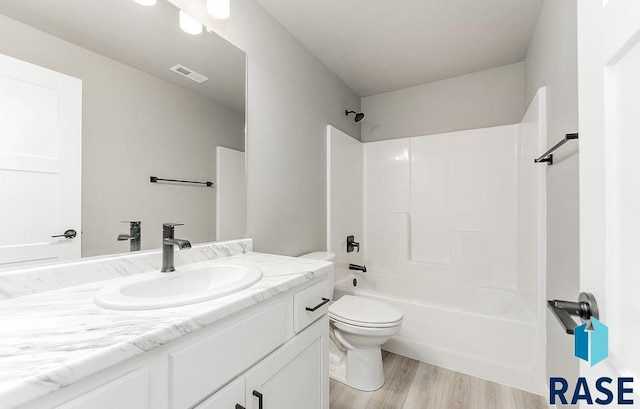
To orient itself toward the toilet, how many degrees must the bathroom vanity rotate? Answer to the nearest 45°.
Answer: approximately 90° to its left

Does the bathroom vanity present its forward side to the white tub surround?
no

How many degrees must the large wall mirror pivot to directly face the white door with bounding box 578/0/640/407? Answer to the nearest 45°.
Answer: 0° — it already faces it

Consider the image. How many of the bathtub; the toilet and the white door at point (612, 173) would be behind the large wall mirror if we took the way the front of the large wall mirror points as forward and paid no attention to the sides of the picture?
0

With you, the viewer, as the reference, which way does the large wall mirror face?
facing the viewer and to the right of the viewer

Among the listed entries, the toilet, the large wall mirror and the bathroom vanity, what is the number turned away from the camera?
0

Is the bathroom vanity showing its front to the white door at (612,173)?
yes

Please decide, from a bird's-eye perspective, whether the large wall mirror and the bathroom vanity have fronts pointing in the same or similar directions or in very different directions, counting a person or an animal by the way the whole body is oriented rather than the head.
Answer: same or similar directions

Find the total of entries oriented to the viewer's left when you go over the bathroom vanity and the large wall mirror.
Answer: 0

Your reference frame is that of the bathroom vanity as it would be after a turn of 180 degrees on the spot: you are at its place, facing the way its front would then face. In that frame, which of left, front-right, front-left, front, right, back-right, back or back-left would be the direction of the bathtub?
back-right

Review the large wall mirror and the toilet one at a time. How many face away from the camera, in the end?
0
